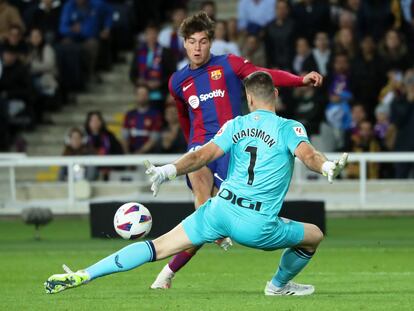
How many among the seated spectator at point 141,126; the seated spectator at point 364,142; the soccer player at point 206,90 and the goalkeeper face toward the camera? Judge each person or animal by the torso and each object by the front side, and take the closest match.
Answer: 3

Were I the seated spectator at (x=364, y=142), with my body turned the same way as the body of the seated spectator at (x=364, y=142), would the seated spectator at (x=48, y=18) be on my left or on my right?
on my right

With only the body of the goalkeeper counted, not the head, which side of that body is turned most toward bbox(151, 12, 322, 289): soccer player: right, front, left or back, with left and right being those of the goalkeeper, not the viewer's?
front

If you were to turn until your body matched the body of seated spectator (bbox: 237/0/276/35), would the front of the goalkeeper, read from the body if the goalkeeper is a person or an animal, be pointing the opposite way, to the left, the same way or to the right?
the opposite way

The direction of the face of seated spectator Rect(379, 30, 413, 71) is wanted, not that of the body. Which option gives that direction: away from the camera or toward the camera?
toward the camera

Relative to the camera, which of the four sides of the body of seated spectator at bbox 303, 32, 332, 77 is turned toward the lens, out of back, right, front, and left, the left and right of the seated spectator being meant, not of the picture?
front

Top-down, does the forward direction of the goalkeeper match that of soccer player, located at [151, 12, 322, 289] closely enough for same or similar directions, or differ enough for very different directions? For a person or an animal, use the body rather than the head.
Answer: very different directions

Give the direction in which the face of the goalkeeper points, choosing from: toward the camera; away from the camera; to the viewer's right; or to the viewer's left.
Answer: away from the camera

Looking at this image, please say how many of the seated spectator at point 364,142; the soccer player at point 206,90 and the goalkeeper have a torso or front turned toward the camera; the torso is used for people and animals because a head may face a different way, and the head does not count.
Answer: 2

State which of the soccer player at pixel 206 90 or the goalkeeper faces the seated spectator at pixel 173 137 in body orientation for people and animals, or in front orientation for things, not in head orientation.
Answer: the goalkeeper

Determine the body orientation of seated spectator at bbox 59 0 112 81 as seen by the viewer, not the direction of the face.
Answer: toward the camera

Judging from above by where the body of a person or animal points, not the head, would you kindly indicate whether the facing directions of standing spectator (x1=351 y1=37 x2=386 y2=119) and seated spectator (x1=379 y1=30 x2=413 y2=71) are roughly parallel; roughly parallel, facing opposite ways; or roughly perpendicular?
roughly parallel

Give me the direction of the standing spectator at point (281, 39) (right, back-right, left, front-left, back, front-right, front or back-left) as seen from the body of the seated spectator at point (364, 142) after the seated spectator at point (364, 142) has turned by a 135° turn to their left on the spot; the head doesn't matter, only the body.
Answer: left

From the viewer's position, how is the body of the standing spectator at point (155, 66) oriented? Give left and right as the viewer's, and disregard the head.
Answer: facing the viewer

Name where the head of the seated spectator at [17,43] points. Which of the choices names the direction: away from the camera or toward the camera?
toward the camera

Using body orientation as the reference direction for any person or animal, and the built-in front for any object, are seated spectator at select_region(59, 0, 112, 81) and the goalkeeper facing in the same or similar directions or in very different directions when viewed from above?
very different directions

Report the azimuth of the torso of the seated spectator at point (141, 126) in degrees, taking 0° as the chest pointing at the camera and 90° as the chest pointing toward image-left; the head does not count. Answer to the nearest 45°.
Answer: approximately 0°

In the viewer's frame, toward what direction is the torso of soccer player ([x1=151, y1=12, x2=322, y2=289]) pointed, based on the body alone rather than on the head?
toward the camera

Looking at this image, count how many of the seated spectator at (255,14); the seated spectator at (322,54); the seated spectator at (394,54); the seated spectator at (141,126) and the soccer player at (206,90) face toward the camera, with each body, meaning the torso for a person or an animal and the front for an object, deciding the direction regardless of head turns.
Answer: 5

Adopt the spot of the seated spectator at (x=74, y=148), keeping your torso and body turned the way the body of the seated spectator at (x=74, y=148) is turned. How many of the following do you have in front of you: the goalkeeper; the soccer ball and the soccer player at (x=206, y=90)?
3
